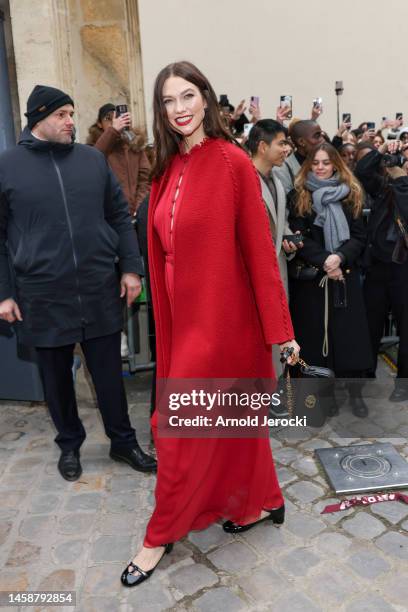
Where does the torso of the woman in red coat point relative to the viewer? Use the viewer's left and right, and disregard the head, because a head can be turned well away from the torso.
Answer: facing the viewer and to the left of the viewer

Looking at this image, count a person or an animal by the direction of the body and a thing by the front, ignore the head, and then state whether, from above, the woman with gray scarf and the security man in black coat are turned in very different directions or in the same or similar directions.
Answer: same or similar directions

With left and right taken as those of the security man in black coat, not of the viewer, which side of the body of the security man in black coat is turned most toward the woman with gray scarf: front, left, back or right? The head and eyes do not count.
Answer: left

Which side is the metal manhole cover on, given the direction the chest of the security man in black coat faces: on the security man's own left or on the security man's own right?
on the security man's own left

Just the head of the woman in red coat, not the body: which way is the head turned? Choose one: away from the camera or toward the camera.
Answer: toward the camera

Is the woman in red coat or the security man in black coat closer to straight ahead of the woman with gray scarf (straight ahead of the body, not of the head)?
the woman in red coat

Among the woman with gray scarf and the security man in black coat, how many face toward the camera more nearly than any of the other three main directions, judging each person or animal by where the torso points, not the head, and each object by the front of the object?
2

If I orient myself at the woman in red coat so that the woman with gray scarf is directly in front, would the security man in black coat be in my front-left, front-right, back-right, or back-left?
front-left

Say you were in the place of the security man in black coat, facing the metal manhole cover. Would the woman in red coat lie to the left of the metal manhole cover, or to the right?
right

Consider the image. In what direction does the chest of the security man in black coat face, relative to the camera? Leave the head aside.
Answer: toward the camera

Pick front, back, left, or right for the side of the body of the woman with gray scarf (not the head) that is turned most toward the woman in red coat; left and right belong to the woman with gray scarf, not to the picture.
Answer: front

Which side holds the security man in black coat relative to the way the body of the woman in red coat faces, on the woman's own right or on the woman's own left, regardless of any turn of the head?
on the woman's own right

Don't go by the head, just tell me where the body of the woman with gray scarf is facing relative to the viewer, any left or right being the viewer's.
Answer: facing the viewer
